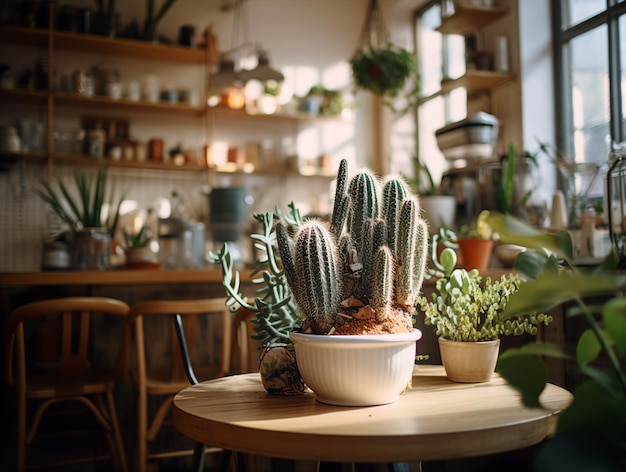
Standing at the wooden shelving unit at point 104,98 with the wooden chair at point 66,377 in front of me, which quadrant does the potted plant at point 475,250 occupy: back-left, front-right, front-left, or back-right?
front-left

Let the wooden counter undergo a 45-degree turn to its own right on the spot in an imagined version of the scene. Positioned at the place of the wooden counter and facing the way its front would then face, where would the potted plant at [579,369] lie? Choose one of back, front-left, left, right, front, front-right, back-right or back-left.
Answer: front-left

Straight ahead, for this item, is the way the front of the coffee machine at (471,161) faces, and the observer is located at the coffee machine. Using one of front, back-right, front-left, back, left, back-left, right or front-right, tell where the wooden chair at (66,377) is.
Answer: front

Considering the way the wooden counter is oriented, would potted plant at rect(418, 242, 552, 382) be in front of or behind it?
in front

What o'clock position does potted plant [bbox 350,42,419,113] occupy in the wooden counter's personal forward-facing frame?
The potted plant is roughly at 8 o'clock from the wooden counter.

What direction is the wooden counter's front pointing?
toward the camera

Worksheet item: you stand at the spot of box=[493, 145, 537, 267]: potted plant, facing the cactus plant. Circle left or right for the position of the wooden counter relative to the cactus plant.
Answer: right

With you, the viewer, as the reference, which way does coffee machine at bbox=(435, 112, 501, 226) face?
facing the viewer and to the left of the viewer

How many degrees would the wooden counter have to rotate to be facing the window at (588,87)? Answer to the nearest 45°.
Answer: approximately 90° to its left
